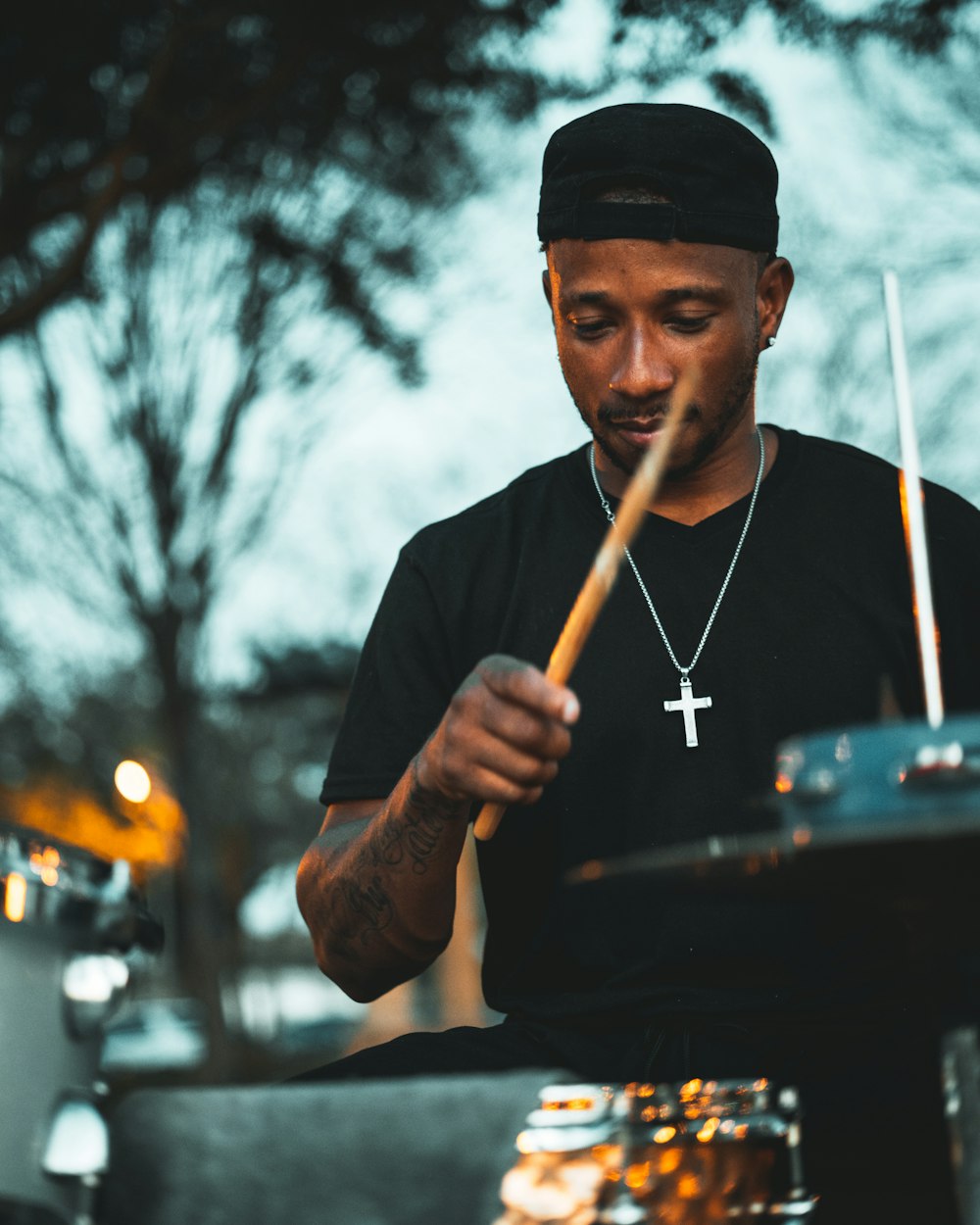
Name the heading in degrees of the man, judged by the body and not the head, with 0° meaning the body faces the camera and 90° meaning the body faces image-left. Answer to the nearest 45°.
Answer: approximately 0°

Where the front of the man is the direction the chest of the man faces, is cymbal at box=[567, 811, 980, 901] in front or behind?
in front
